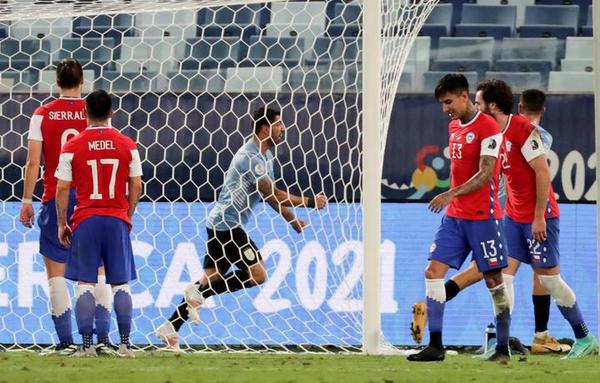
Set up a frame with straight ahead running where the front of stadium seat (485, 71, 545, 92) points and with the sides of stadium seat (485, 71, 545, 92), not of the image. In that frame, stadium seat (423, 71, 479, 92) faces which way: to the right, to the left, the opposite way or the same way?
the same way

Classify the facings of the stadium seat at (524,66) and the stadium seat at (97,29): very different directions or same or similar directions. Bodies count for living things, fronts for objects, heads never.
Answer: same or similar directions

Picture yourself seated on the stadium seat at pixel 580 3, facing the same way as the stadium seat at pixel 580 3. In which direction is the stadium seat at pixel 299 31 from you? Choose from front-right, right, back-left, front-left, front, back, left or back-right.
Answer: front-right

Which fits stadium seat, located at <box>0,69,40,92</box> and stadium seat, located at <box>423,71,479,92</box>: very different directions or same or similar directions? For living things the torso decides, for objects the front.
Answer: same or similar directions

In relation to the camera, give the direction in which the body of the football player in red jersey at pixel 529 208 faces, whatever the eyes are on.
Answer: to the viewer's left

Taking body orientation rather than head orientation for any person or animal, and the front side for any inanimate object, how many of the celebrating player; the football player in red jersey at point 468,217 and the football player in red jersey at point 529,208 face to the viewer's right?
1

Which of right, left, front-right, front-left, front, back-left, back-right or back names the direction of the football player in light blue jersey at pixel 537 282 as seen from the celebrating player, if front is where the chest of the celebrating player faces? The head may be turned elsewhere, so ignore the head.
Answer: front

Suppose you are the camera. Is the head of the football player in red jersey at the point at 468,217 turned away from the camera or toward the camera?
toward the camera

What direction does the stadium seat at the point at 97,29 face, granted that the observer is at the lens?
facing the viewer

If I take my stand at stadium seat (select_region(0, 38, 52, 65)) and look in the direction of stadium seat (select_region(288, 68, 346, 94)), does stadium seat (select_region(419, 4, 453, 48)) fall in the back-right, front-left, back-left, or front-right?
front-left

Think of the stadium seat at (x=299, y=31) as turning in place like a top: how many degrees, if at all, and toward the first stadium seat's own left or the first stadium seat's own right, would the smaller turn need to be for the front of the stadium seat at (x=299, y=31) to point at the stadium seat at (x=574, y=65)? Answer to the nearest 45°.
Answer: approximately 90° to the first stadium seat's own left

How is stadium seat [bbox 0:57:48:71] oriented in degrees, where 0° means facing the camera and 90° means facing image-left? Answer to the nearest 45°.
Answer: approximately 0°

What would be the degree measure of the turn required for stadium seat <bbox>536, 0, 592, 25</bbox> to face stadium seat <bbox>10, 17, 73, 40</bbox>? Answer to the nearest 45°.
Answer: approximately 45° to its right

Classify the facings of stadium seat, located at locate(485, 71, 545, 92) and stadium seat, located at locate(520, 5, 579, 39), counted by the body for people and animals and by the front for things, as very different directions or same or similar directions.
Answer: same or similar directions

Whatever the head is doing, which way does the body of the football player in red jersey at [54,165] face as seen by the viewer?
away from the camera

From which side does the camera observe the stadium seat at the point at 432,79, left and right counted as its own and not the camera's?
front

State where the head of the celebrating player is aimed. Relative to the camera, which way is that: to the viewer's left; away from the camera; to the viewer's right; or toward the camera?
to the viewer's right
